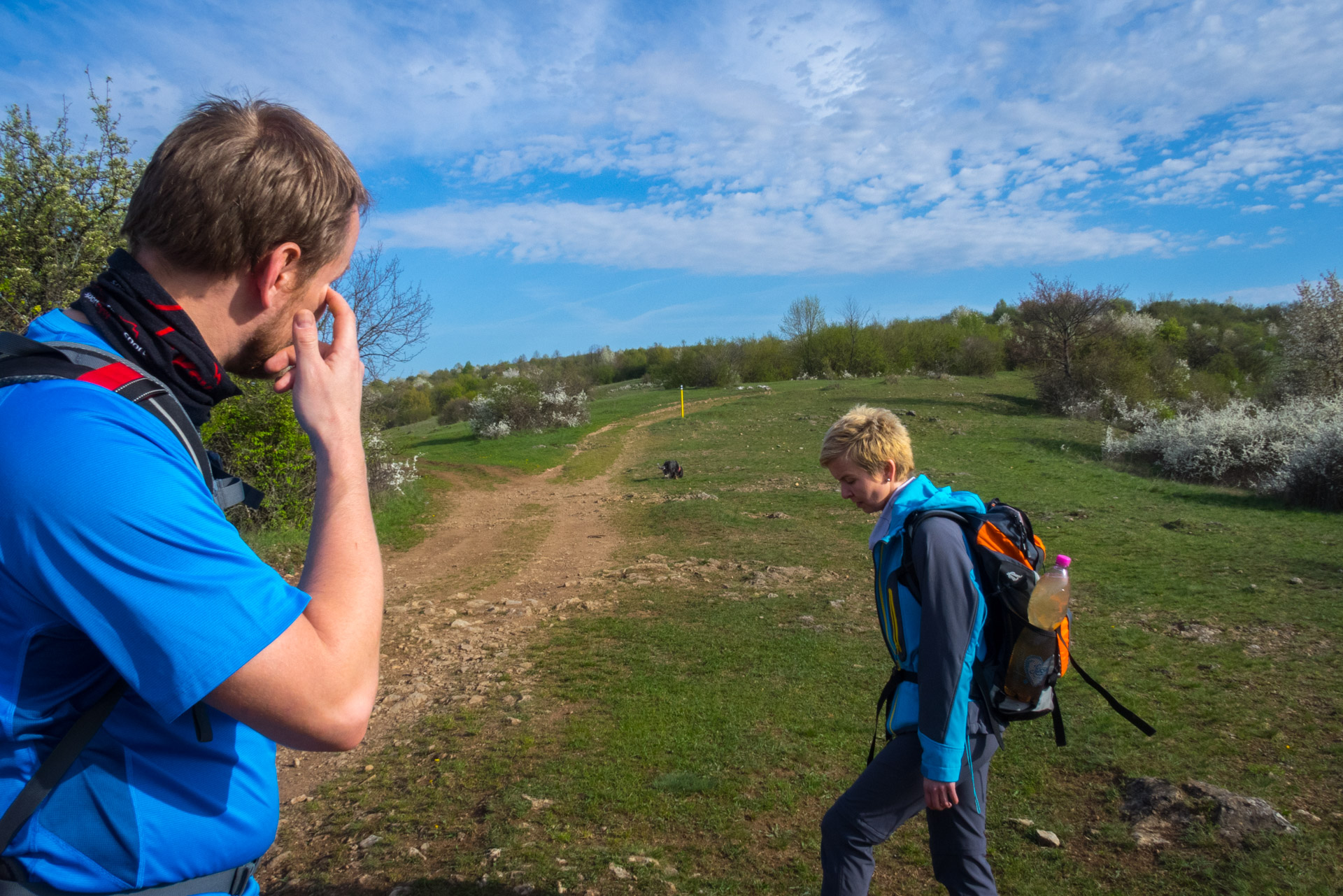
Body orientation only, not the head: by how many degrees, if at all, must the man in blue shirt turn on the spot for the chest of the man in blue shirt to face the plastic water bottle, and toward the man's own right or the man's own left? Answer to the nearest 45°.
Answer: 0° — they already face it

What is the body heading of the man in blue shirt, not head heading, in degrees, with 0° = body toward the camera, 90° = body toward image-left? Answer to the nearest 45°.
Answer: approximately 270°

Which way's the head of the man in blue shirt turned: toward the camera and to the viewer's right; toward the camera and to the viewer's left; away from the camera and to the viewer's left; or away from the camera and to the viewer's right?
away from the camera and to the viewer's right

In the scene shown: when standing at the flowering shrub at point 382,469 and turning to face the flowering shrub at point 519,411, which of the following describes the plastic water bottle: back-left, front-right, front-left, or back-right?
back-right

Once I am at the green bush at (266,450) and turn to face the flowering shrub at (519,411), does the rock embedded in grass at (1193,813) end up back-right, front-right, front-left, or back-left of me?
back-right
